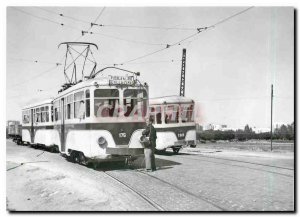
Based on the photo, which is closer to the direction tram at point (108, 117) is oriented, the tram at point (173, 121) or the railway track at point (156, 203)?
the railway track

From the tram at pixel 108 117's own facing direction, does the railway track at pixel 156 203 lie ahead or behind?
ahead

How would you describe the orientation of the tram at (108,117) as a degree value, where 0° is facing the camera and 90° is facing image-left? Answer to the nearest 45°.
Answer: approximately 315°

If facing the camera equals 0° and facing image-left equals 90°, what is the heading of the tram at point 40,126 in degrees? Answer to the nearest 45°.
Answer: approximately 315°

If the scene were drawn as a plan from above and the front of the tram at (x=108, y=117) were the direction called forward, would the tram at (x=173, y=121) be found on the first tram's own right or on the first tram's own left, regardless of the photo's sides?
on the first tram's own left

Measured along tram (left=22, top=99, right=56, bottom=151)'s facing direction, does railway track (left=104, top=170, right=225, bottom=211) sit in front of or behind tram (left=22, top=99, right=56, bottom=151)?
in front
